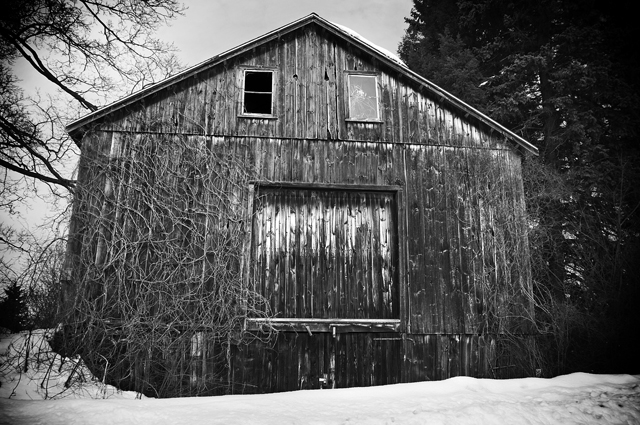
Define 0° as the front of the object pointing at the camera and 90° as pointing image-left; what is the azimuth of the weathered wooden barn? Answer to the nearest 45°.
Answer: approximately 0°

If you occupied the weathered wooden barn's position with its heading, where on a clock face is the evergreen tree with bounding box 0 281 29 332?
The evergreen tree is roughly at 4 o'clock from the weathered wooden barn.
